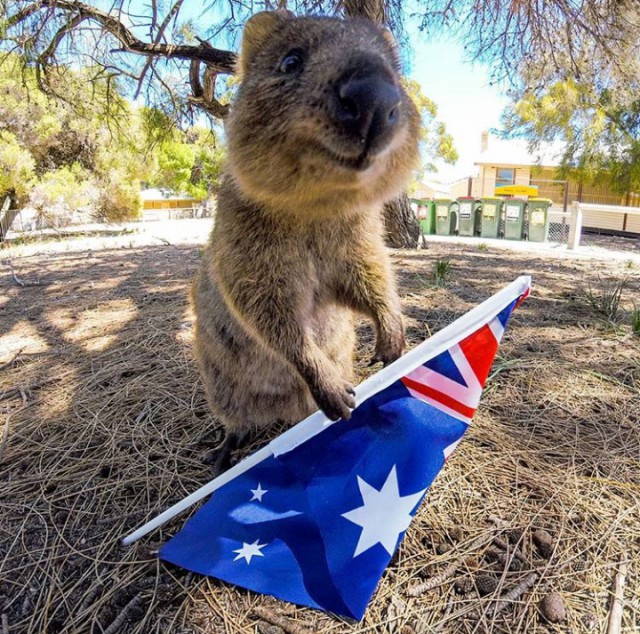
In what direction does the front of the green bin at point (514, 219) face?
toward the camera

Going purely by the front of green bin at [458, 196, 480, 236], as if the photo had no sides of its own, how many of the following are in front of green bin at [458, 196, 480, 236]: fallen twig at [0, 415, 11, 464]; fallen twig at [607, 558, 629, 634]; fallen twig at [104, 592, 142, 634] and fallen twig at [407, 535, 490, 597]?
4

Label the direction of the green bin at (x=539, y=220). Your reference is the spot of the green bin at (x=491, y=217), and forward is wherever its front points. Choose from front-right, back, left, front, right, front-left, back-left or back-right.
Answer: front-left

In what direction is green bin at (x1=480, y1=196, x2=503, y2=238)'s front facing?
toward the camera

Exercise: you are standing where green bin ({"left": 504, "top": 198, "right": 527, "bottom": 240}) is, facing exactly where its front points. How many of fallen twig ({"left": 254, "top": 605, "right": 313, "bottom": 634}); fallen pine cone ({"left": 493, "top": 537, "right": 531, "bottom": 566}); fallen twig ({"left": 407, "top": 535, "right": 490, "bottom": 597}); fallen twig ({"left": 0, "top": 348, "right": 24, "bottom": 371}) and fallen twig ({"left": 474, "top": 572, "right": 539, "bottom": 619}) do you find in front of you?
5

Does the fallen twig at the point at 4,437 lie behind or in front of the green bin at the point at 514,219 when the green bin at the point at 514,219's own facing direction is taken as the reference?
in front

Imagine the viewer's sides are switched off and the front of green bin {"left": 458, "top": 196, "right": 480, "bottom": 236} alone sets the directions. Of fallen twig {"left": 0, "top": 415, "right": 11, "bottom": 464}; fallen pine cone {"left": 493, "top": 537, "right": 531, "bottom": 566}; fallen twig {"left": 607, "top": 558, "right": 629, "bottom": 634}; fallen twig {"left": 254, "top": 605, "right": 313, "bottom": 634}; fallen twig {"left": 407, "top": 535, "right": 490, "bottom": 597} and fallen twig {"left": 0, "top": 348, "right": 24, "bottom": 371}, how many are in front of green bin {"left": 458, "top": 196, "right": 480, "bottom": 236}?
6

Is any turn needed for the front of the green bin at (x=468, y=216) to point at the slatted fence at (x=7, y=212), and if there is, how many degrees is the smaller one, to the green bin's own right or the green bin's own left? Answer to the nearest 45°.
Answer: approximately 45° to the green bin's own right

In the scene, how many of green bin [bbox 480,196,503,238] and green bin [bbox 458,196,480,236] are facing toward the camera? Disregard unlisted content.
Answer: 2

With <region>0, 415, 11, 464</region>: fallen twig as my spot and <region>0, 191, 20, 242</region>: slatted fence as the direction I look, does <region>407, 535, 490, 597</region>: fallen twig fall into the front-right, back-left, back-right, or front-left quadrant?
back-right

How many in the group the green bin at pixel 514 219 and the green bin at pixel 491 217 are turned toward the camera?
2

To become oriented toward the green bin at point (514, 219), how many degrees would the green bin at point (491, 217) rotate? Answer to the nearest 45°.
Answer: approximately 45° to its left

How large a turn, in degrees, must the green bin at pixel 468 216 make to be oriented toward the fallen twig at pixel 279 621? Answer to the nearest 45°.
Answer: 0° — it already faces it

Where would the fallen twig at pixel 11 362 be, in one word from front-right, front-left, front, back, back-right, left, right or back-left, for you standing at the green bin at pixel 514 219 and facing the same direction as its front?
front

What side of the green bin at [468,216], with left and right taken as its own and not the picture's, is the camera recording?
front

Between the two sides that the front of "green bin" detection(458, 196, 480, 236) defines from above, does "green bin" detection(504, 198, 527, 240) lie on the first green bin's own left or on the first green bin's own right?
on the first green bin's own left

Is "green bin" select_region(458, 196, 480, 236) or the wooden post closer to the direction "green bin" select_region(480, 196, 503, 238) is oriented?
the wooden post
